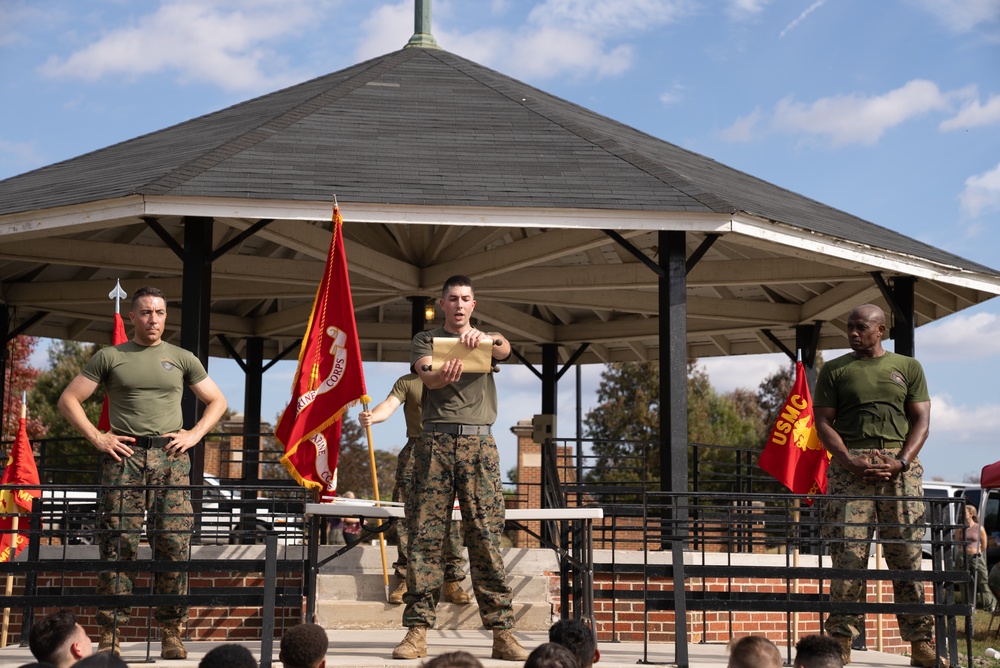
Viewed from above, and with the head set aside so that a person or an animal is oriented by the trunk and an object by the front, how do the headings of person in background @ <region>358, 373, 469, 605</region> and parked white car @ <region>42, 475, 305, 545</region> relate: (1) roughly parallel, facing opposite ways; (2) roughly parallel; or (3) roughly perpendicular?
roughly perpendicular

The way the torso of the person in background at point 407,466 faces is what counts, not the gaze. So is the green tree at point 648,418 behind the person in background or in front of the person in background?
behind

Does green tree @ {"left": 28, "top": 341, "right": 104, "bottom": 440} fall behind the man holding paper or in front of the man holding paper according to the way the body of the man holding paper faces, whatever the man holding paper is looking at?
behind

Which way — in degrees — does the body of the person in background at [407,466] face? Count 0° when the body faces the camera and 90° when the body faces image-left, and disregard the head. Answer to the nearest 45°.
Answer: approximately 0°

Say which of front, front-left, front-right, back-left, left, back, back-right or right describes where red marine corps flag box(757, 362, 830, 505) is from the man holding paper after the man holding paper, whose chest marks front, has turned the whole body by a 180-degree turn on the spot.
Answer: front-right

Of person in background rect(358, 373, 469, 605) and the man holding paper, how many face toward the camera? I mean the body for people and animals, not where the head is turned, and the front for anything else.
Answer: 2

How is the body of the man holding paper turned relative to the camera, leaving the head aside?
toward the camera

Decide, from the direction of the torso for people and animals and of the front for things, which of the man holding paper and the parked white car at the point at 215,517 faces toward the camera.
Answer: the man holding paper
